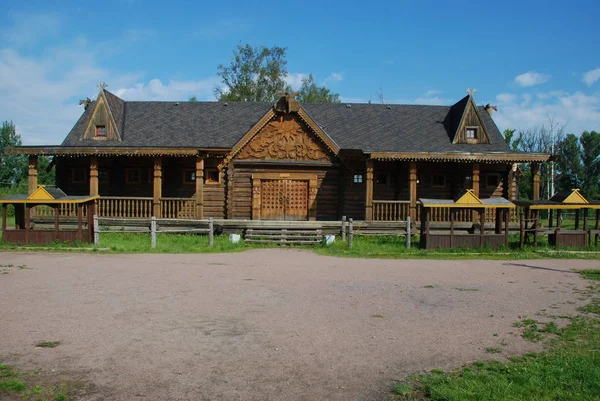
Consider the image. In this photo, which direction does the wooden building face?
toward the camera

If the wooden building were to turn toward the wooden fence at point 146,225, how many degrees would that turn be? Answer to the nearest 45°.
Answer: approximately 90° to its right
